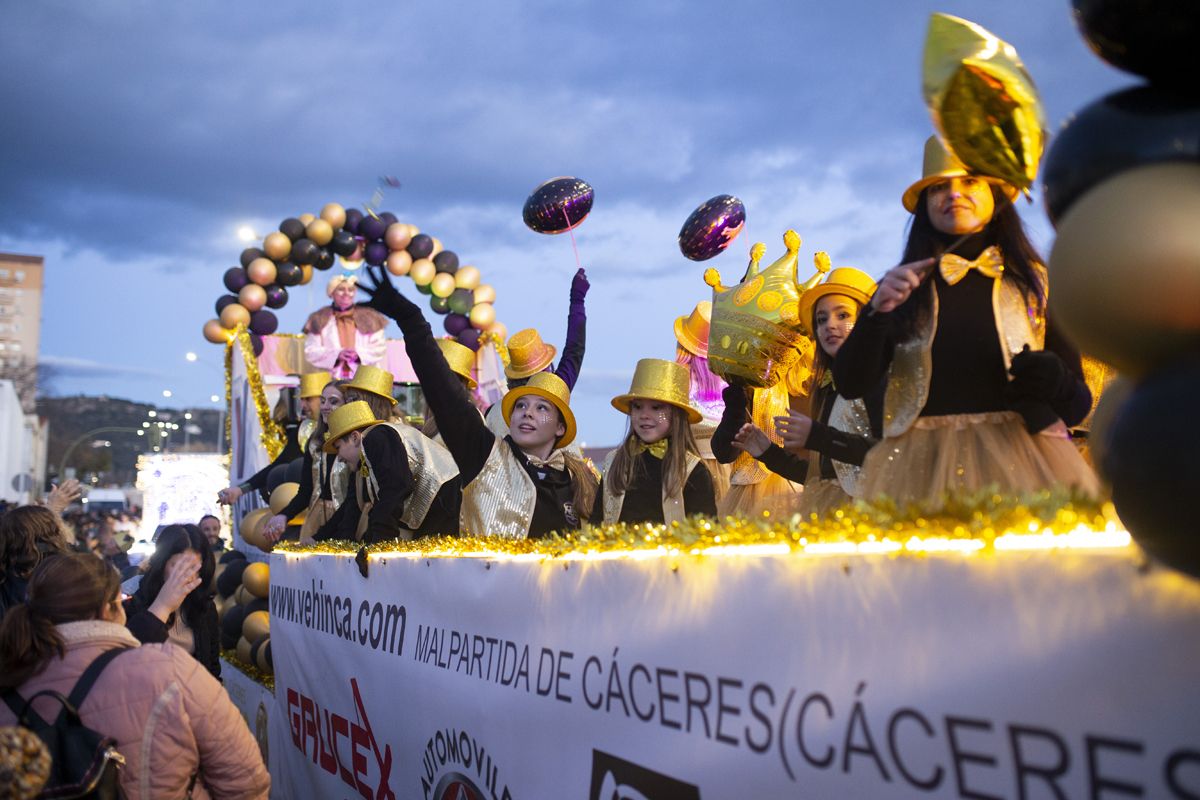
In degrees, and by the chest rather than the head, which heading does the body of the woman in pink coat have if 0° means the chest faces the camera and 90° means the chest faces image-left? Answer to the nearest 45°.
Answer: approximately 225°

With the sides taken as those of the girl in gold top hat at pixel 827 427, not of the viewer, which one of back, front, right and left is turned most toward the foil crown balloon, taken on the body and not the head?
right

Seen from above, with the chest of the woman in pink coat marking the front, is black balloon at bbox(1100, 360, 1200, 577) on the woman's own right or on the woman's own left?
on the woman's own right

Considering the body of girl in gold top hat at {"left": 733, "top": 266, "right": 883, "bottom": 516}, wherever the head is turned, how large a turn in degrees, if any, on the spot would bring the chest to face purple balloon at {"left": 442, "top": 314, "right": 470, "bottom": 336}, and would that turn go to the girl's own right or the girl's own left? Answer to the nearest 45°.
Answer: approximately 90° to the girl's own right

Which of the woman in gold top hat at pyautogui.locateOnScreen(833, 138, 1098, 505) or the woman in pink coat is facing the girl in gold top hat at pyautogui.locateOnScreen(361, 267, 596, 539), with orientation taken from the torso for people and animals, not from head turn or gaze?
the woman in pink coat

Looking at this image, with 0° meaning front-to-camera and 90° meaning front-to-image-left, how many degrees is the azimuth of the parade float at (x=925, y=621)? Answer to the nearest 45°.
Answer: approximately 315°

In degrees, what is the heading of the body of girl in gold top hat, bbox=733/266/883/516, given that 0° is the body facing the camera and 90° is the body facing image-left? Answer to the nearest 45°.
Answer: approximately 45°

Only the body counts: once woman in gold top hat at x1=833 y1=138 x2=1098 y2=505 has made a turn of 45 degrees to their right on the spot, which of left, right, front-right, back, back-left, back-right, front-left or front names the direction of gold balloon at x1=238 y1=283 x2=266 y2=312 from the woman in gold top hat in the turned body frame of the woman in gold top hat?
right

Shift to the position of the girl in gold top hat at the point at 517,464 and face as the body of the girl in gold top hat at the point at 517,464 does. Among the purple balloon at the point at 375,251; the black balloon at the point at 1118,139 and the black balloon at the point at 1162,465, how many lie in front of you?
2

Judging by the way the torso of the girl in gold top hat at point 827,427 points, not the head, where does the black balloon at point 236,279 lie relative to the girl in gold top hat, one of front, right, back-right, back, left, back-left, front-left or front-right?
right

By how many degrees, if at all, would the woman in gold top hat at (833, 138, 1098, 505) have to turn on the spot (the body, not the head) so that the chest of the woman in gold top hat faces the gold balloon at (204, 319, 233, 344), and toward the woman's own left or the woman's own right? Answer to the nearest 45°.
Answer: approximately 135° to the woman's own right

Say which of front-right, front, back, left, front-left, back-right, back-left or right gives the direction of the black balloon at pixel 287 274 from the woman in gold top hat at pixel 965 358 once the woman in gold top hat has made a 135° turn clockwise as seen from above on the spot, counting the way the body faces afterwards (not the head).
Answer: front

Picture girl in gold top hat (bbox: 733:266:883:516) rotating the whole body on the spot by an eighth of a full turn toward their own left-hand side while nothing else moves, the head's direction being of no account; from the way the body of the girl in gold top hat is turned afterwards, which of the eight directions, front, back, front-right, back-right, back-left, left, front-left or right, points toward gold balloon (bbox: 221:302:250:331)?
back-right

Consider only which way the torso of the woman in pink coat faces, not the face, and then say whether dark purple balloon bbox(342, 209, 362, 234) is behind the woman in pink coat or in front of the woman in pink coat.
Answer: in front
